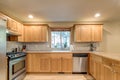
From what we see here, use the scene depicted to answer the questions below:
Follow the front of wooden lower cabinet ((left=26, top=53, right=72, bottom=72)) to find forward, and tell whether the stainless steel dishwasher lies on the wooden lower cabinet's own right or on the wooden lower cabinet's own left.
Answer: on the wooden lower cabinet's own left

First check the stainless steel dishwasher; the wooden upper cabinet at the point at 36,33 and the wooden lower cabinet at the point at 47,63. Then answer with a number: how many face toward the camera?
3

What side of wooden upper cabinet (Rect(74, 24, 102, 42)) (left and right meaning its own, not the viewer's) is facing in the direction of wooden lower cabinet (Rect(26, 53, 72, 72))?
right

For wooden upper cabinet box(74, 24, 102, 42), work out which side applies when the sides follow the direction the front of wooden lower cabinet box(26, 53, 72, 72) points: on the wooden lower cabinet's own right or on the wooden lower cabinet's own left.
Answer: on the wooden lower cabinet's own left

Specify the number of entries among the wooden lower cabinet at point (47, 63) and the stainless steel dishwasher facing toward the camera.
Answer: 2

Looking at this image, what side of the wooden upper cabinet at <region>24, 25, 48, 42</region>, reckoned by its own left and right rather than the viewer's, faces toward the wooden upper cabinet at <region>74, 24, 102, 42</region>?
left

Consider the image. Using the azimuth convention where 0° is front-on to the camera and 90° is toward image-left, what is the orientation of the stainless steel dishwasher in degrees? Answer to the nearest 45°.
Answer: approximately 0°

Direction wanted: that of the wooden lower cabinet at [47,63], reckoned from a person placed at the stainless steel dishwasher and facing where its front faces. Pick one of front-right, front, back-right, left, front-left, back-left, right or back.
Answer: right
